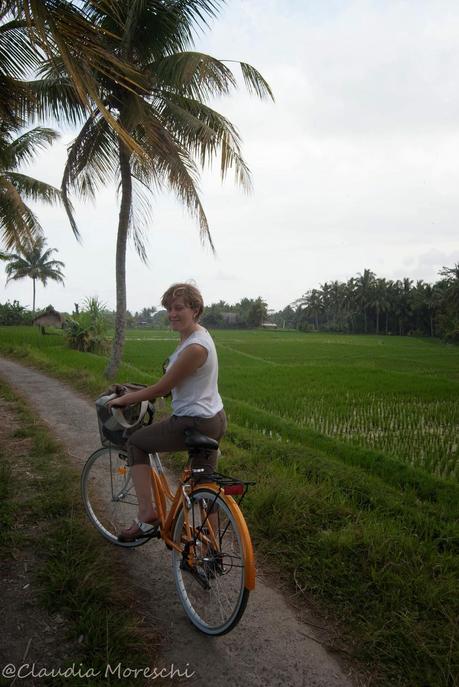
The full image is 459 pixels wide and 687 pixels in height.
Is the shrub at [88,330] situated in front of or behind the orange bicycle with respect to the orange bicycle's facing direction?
in front

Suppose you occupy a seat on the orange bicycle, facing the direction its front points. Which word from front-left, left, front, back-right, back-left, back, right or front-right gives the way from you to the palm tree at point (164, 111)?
front-right

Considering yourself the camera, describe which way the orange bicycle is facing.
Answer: facing away from the viewer and to the left of the viewer

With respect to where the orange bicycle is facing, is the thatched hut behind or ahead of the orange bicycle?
ahead

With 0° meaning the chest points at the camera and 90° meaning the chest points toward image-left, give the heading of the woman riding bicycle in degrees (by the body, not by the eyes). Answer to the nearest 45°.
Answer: approximately 90°

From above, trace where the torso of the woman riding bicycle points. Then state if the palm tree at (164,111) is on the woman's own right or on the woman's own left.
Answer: on the woman's own right
